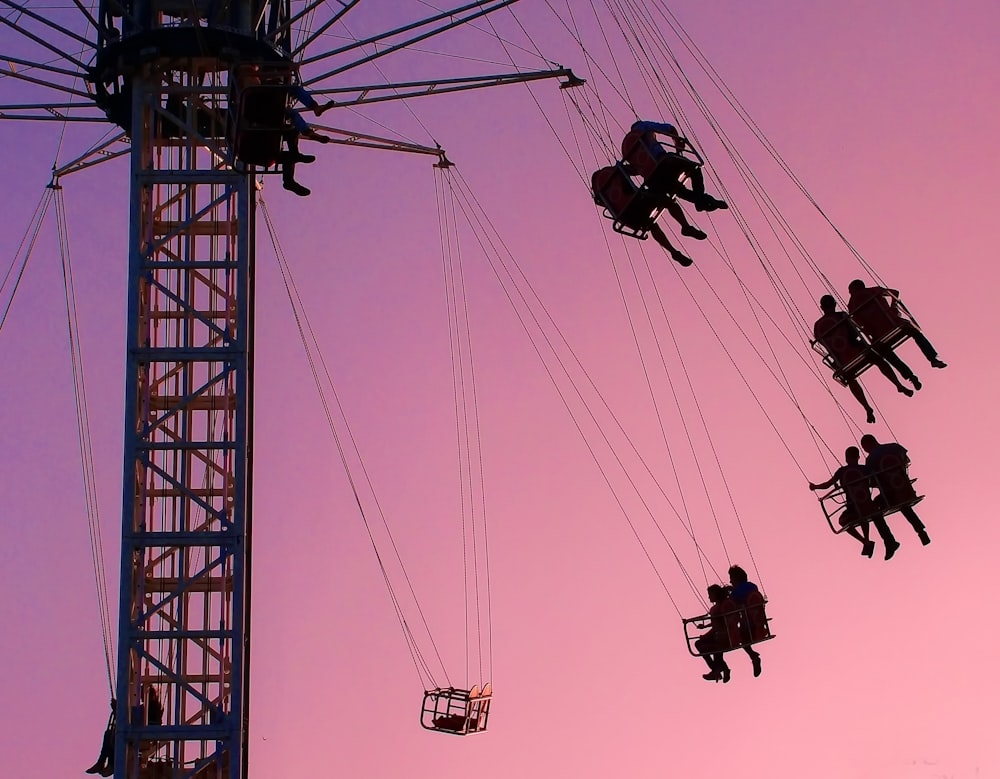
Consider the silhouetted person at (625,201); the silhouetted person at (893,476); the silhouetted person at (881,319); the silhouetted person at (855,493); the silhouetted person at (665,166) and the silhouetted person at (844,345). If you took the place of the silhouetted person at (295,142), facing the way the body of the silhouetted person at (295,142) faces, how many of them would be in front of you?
6

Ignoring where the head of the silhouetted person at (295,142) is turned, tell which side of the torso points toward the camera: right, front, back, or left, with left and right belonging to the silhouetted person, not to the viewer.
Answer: right

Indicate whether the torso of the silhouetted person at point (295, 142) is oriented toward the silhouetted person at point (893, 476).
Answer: yes

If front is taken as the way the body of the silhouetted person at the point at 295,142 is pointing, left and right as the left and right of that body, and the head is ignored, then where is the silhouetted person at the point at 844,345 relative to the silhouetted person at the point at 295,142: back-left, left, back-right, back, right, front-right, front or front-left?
front
